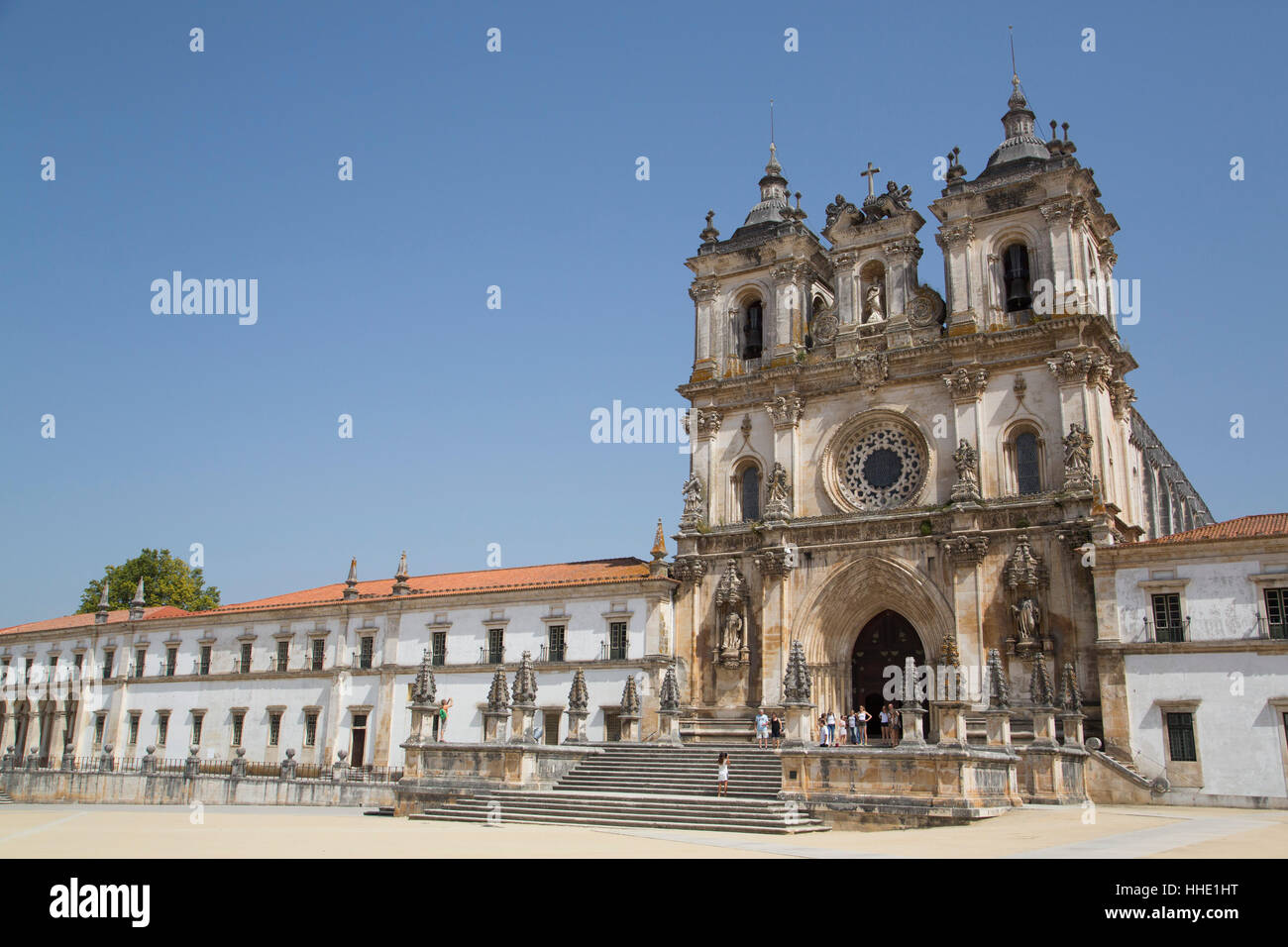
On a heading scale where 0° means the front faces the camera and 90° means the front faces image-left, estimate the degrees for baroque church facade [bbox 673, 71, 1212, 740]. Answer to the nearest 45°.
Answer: approximately 45°

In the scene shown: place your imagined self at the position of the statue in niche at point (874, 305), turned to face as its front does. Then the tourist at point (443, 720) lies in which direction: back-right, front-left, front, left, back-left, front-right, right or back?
front-right

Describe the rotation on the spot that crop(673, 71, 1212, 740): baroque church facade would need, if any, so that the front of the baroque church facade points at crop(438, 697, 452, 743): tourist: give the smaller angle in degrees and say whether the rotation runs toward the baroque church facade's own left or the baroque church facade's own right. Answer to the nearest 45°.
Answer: approximately 45° to the baroque church facade's own right
